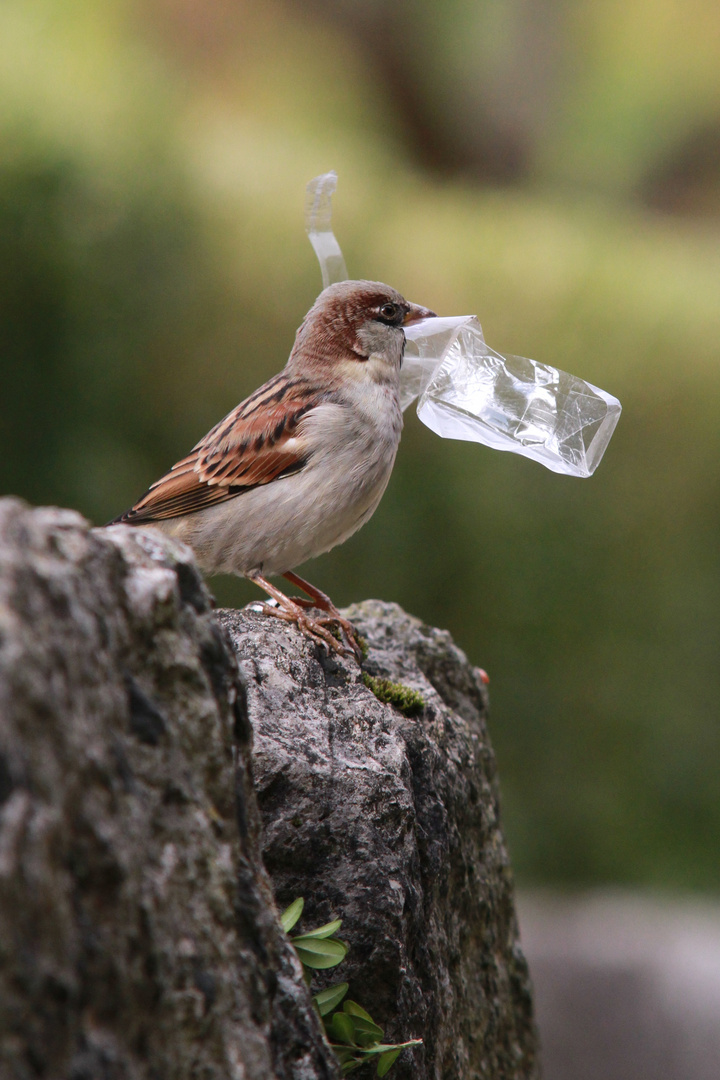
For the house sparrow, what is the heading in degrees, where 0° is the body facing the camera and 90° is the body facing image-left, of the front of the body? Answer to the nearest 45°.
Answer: approximately 270°

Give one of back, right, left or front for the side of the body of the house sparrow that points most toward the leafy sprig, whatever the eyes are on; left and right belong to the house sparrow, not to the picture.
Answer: right
